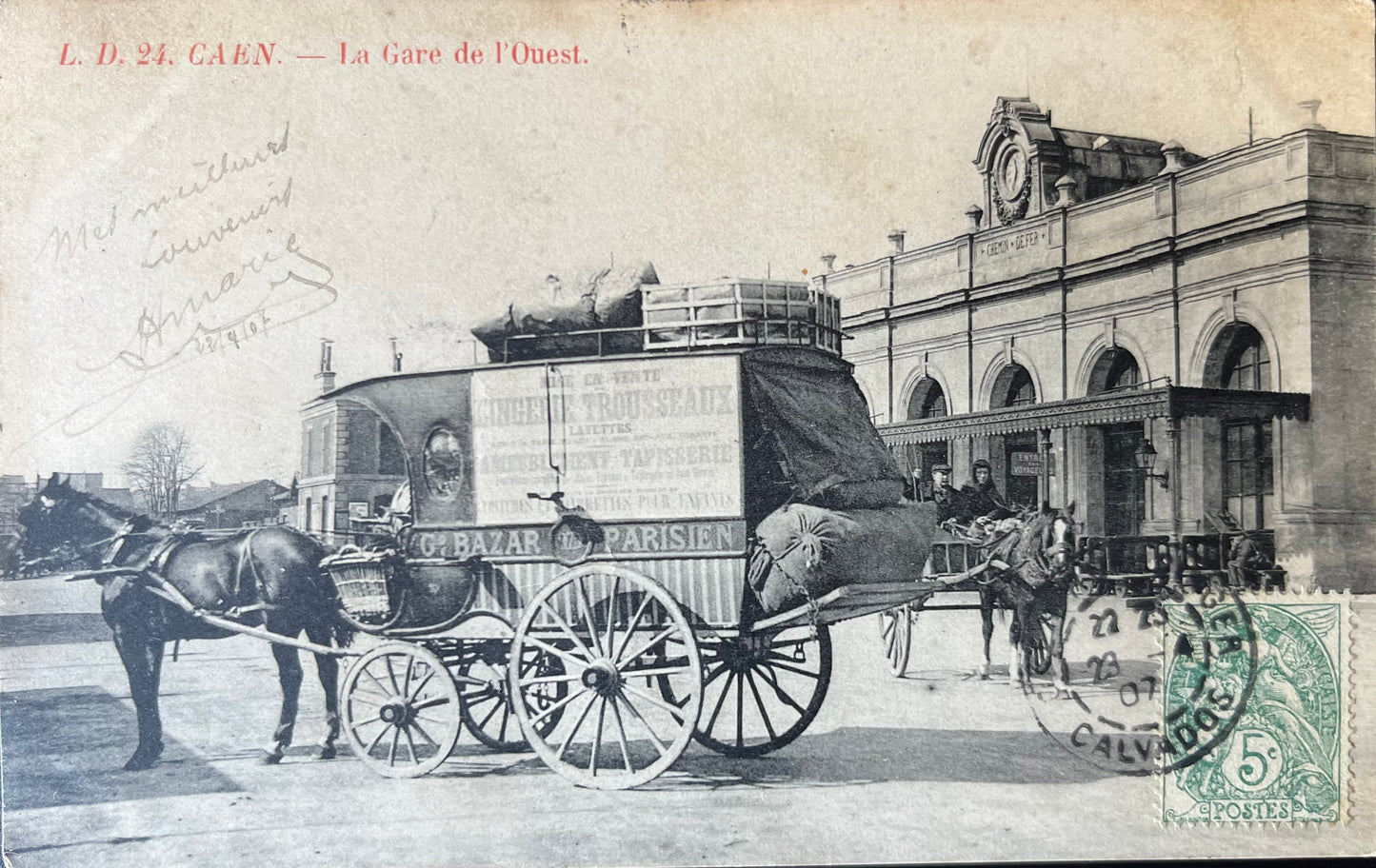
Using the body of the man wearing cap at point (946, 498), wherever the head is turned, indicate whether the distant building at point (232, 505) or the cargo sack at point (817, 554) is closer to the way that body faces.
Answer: the cargo sack

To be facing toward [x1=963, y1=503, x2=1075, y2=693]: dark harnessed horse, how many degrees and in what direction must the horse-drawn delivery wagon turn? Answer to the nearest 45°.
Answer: approximately 135° to its right

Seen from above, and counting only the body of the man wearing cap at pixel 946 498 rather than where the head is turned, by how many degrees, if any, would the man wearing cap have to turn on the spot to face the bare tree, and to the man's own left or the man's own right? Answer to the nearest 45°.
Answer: approximately 135° to the man's own right

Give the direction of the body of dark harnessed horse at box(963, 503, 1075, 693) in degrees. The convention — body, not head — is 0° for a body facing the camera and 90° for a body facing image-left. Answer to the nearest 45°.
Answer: approximately 315°
